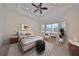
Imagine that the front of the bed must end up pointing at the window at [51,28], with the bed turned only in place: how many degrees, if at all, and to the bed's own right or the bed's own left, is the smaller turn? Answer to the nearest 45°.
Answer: approximately 45° to the bed's own left

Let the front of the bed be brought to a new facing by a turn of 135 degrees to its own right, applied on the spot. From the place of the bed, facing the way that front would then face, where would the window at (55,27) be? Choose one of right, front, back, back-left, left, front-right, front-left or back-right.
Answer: back

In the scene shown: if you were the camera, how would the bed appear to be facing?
facing the viewer and to the right of the viewer
